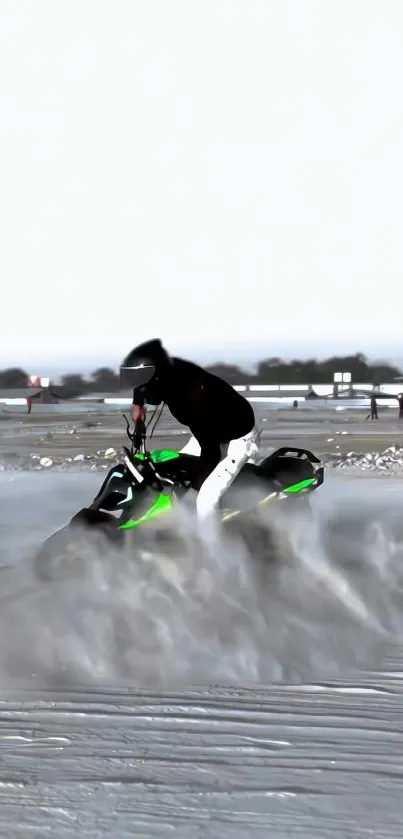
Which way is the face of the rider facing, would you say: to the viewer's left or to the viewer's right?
to the viewer's left

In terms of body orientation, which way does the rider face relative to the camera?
to the viewer's left
